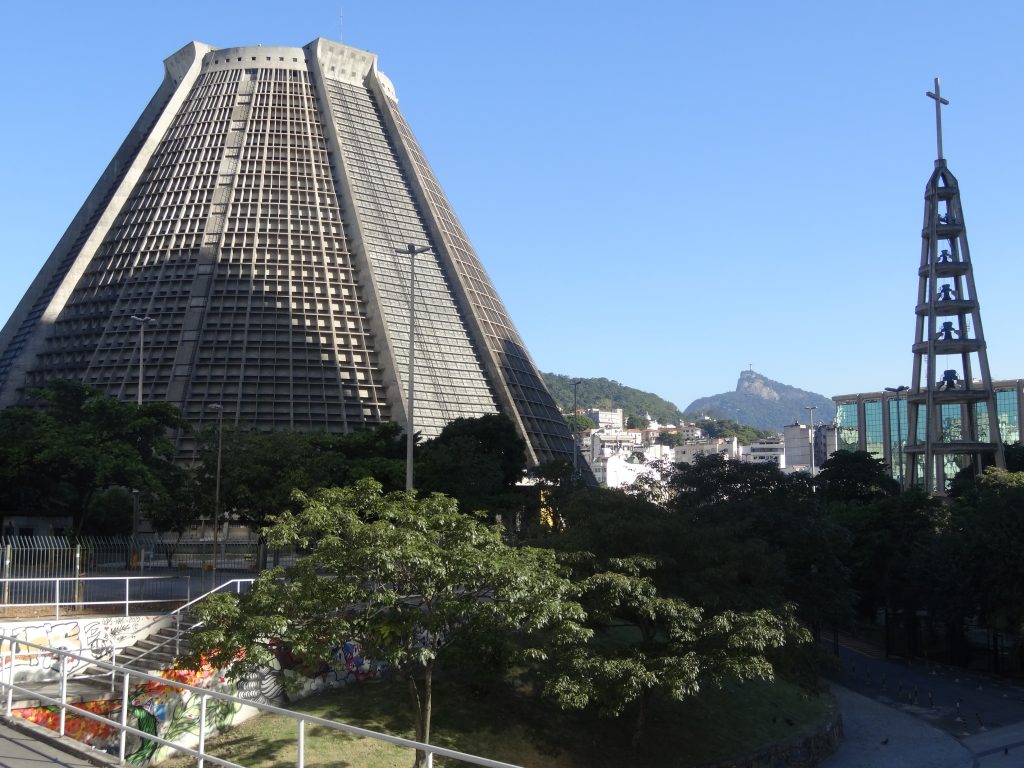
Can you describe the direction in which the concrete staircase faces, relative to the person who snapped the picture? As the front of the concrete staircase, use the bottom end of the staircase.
facing the viewer and to the left of the viewer

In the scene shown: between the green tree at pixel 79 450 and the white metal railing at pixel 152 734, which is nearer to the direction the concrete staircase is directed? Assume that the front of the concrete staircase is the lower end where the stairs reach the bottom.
the white metal railing

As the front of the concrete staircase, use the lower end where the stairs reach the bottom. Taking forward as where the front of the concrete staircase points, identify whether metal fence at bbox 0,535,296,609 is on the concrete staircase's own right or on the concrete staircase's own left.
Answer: on the concrete staircase's own right

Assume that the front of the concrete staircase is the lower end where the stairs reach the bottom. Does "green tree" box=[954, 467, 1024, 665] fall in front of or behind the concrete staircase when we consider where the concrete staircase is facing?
behind

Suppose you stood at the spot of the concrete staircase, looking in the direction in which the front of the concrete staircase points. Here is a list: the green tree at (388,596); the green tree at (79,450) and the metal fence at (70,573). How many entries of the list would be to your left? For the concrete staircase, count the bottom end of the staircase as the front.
1

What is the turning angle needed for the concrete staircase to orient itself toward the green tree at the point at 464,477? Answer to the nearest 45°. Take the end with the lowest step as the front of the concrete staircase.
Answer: approximately 180°

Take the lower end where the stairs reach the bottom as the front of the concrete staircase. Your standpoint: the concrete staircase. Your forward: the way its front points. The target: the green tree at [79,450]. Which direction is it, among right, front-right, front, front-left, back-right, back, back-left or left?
back-right

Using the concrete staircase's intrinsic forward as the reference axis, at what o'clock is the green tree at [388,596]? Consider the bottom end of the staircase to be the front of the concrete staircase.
The green tree is roughly at 9 o'clock from the concrete staircase.

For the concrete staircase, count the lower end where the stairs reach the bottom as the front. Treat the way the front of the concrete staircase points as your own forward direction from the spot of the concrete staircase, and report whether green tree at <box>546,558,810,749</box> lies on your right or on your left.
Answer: on your left
